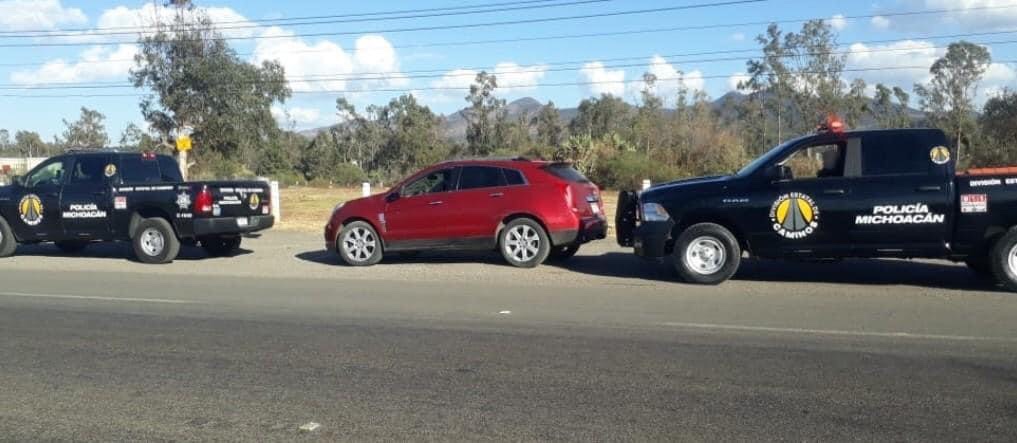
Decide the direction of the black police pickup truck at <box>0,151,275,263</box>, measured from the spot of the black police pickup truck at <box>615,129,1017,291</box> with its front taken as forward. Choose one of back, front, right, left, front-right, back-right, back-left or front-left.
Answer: front

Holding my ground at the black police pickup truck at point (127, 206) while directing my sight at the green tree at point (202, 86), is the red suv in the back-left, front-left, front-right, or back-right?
back-right

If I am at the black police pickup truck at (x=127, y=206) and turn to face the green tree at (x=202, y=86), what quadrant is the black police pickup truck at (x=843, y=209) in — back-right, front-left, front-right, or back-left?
back-right

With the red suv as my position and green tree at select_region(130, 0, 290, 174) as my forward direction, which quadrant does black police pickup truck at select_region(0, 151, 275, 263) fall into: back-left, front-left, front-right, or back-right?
front-left

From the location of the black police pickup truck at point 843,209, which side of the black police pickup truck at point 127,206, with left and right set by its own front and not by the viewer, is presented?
back

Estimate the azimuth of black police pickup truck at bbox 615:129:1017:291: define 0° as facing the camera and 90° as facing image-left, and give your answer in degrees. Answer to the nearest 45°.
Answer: approximately 90°

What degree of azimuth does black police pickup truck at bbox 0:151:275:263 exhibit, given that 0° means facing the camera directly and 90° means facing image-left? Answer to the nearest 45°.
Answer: approximately 135°

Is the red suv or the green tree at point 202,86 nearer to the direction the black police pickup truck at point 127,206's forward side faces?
the green tree

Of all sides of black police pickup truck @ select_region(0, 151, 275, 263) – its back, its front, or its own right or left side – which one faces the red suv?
back

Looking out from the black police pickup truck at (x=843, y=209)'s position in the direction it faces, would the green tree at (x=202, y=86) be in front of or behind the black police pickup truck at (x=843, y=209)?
in front

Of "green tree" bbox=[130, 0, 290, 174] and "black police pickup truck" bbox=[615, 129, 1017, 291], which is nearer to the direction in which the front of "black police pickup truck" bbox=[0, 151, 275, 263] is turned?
the green tree

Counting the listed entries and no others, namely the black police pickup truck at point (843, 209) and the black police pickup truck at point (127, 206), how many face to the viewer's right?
0

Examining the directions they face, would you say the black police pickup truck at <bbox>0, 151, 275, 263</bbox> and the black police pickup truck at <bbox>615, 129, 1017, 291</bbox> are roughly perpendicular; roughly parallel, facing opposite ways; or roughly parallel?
roughly parallel
